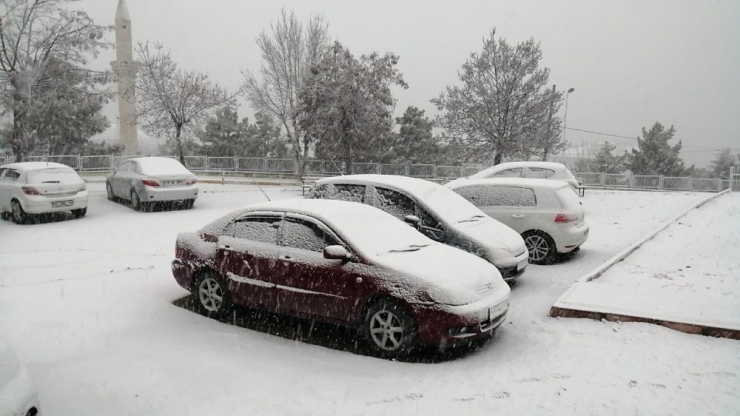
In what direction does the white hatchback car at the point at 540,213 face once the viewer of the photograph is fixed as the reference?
facing away from the viewer and to the left of the viewer

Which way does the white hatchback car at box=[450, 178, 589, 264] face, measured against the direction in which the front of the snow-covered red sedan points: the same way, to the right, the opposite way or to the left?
the opposite way

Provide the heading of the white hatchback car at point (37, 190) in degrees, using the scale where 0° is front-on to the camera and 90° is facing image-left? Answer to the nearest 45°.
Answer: approximately 135°
